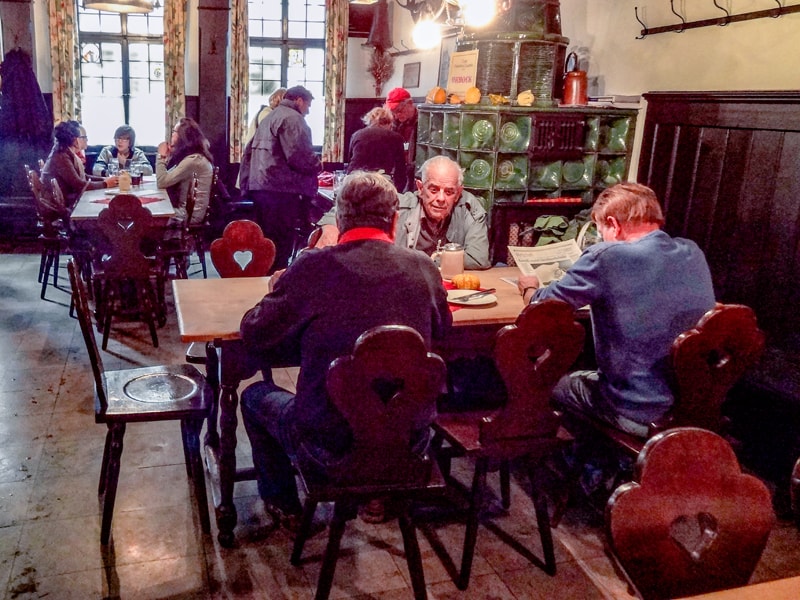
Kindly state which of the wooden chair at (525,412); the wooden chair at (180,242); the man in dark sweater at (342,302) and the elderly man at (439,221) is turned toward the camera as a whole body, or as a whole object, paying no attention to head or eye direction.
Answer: the elderly man

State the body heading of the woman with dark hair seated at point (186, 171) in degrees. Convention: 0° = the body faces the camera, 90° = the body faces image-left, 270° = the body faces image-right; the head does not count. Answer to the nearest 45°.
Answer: approximately 90°

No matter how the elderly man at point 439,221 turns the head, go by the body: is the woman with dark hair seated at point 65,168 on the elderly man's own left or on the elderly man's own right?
on the elderly man's own right

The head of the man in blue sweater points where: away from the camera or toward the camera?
away from the camera

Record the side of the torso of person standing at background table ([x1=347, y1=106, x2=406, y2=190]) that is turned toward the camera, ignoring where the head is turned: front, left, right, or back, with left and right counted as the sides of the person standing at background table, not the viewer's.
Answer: back

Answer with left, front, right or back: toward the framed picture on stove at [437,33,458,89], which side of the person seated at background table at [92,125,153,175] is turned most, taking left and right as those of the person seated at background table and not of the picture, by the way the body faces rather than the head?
left

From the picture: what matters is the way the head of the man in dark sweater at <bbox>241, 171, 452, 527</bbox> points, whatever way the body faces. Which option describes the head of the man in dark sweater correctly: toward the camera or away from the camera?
away from the camera

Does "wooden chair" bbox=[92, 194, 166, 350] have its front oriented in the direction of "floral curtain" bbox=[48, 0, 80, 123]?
yes

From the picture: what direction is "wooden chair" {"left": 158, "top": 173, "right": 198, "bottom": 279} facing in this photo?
to the viewer's left

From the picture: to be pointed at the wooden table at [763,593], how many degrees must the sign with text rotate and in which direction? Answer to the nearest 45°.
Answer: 0° — it already faces it

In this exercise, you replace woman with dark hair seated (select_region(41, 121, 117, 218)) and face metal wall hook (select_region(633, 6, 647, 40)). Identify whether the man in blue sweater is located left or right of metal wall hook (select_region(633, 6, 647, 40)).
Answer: right

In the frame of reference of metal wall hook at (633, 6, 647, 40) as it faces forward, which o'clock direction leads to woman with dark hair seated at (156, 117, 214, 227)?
The woman with dark hair seated is roughly at 12 o'clock from the metal wall hook.

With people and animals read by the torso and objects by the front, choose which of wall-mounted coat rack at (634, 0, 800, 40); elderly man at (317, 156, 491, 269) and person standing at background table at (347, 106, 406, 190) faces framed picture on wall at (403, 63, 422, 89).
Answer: the person standing at background table

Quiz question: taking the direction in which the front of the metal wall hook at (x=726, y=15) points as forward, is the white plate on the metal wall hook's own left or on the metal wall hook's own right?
on the metal wall hook's own left
